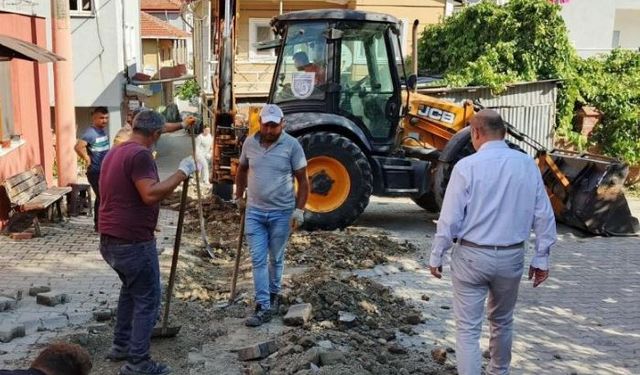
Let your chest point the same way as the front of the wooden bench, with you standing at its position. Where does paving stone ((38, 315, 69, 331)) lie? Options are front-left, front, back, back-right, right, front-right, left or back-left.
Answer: front-right

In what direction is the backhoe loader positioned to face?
to the viewer's right

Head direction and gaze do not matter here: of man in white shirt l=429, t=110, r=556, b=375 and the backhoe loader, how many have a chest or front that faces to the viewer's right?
1

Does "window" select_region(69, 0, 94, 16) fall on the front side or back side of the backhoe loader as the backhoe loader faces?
on the back side

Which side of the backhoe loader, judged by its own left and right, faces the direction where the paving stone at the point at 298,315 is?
right

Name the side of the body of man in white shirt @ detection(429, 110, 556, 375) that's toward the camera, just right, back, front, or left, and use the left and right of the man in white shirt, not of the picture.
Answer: back

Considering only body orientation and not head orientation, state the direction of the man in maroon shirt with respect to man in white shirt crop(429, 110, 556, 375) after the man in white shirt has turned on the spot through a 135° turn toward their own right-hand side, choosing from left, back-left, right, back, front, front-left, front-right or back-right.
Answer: back-right

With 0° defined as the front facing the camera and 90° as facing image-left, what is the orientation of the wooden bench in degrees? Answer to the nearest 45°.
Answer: approximately 315°

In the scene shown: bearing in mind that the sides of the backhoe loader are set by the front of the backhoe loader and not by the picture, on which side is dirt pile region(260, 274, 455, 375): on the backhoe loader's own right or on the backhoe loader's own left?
on the backhoe loader's own right
